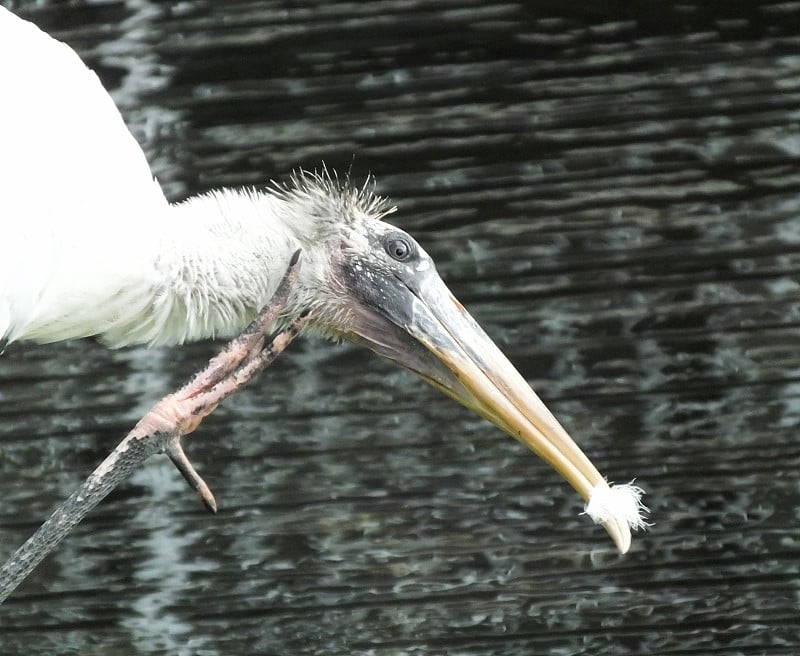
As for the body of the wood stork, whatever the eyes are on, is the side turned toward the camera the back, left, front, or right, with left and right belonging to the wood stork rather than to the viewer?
right
